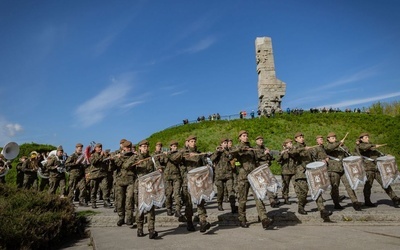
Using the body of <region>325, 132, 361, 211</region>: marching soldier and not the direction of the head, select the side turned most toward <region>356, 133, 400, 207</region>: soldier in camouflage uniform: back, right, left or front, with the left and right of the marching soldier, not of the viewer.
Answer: left

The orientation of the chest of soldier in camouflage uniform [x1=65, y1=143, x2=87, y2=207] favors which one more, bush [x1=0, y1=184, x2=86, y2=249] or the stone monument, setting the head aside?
the bush

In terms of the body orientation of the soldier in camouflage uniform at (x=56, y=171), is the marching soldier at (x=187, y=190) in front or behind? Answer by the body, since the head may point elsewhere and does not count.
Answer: in front
